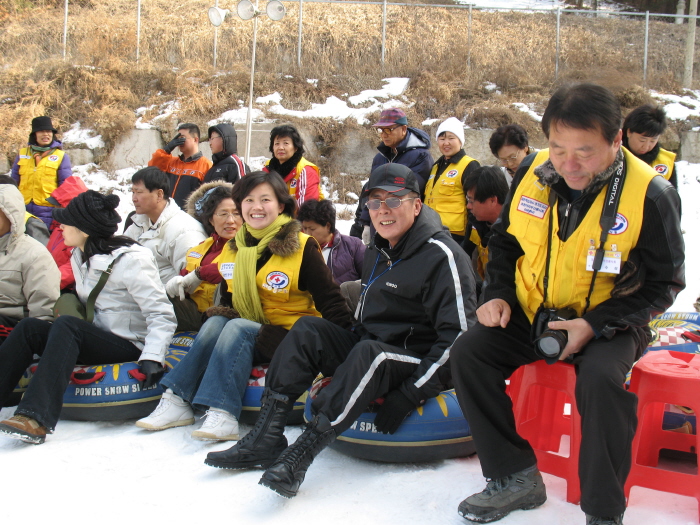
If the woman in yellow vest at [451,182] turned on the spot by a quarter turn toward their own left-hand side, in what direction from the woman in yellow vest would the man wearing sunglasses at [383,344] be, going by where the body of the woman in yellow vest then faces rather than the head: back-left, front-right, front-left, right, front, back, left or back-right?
front-right

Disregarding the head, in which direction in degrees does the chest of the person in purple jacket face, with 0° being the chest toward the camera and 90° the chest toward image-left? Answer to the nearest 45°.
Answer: approximately 45°

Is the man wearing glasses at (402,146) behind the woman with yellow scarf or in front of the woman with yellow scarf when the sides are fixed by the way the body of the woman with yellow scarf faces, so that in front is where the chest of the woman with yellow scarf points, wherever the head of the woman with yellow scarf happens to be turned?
behind

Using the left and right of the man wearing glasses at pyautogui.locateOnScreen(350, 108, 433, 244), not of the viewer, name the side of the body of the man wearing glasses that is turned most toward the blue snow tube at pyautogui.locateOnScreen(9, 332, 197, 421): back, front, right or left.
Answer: front

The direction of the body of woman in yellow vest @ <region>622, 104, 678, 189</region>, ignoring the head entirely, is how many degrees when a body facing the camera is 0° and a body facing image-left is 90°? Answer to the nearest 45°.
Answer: approximately 45°

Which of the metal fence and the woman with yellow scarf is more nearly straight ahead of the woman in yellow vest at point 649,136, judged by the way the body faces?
the woman with yellow scarf

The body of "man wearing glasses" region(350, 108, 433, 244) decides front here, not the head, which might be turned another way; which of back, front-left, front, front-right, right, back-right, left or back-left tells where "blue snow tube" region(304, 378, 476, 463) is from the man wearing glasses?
front-left

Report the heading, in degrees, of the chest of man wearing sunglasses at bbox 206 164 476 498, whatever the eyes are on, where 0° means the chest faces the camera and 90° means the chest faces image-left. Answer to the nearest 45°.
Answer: approximately 45°

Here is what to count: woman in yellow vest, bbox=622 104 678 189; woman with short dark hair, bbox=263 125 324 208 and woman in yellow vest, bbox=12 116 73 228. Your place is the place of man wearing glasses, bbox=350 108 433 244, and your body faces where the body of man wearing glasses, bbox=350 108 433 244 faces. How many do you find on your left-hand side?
1

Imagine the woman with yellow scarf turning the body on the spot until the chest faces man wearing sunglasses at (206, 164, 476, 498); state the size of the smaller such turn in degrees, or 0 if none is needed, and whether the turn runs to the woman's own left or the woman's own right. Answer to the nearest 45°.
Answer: approximately 90° to the woman's own left
